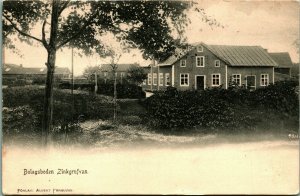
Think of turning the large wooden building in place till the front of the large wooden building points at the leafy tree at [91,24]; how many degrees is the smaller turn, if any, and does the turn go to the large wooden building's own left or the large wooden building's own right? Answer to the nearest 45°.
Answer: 0° — it already faces it

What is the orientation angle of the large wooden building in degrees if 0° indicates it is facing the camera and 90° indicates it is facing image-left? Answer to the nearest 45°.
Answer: approximately 0°

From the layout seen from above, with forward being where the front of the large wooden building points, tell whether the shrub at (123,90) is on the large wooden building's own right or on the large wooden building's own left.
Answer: on the large wooden building's own right
